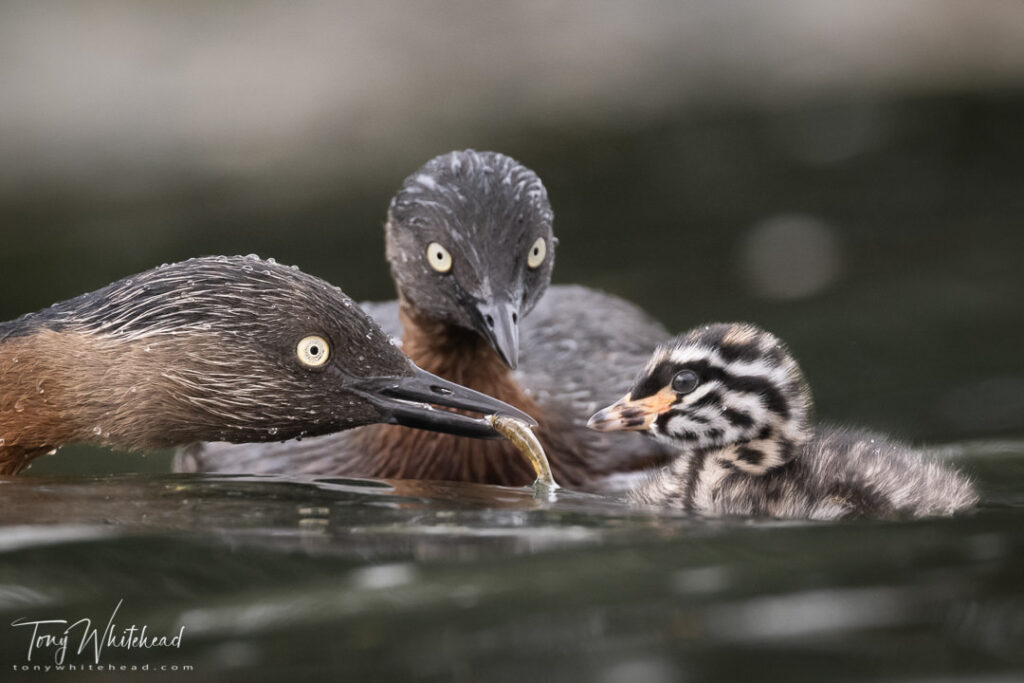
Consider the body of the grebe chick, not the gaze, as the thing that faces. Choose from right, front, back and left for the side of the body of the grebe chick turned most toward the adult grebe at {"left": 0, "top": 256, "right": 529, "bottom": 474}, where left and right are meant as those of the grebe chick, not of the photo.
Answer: front

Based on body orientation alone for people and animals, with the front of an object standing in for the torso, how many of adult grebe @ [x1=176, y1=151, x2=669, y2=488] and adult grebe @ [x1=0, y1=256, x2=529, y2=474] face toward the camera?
1

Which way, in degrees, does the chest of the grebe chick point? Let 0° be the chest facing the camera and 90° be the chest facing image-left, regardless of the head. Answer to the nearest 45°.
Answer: approximately 90°

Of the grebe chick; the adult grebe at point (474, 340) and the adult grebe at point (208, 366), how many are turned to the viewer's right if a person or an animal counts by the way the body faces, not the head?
1

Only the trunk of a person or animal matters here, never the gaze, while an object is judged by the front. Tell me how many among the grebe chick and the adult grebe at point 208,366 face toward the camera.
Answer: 0

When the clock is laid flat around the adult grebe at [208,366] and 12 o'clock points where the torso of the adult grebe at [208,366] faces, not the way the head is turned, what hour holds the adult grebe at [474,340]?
the adult grebe at [474,340] is roughly at 11 o'clock from the adult grebe at [208,366].

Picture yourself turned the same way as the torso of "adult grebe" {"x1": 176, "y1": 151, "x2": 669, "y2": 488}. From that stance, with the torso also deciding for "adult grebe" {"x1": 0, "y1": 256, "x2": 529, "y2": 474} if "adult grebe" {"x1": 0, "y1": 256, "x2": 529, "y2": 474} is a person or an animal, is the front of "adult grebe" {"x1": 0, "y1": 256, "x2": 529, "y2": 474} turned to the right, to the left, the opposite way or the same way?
to the left

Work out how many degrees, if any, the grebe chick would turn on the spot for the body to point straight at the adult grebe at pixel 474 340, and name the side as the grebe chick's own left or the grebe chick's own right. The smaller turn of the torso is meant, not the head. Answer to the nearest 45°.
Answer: approximately 45° to the grebe chick's own right

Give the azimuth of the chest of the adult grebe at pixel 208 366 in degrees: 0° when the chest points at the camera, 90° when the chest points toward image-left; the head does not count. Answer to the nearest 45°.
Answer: approximately 270°

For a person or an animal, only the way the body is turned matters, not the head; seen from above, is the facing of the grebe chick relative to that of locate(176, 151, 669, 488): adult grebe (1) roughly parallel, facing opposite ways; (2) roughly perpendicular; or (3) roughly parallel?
roughly perpendicular

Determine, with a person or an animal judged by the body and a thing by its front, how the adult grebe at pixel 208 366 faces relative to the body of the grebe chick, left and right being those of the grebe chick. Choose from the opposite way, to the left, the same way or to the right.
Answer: the opposite way
